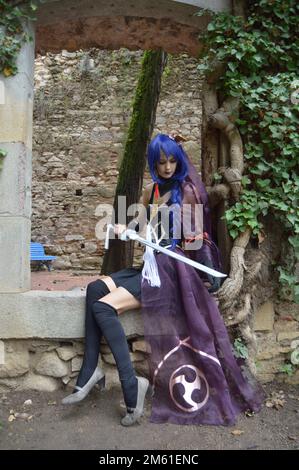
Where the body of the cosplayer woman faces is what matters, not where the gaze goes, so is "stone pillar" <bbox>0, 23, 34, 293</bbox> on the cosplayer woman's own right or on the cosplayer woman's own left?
on the cosplayer woman's own right

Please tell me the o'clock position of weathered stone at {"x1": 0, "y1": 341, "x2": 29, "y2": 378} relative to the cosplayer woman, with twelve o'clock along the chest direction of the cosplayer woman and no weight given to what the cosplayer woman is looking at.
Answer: The weathered stone is roughly at 2 o'clock from the cosplayer woman.

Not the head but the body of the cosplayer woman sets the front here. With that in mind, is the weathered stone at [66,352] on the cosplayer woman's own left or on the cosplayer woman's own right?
on the cosplayer woman's own right

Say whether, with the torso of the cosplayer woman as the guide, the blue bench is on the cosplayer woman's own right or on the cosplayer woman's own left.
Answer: on the cosplayer woman's own right

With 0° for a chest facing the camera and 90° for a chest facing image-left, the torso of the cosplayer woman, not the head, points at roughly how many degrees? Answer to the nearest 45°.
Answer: approximately 45°
